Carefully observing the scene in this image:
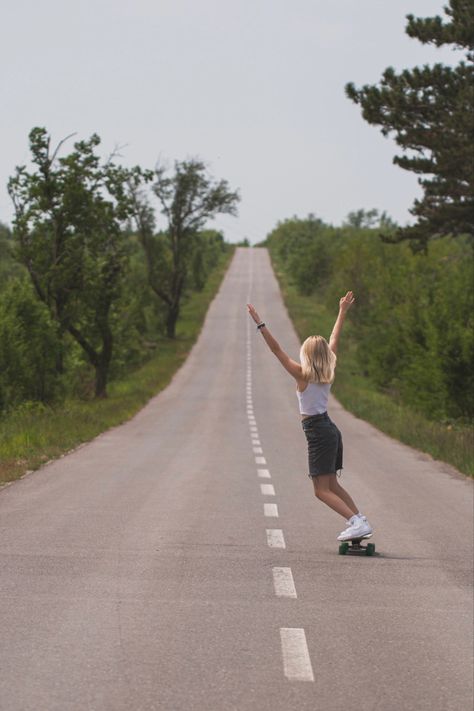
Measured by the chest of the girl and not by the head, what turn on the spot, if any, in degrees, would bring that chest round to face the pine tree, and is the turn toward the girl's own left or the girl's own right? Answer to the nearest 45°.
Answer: approximately 45° to the girl's own right

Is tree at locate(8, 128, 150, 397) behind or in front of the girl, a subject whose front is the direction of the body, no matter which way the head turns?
in front

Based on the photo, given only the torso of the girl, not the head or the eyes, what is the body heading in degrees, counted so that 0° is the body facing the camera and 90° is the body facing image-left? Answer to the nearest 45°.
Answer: approximately 135°

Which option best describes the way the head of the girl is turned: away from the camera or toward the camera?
away from the camera
